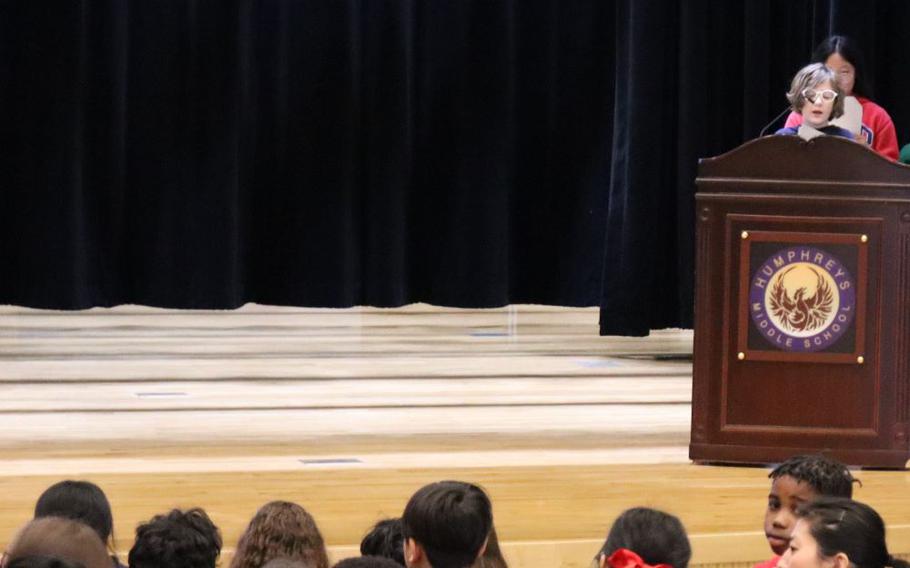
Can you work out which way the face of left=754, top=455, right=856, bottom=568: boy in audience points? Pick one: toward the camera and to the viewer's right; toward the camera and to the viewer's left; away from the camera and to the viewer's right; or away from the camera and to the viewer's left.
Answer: toward the camera and to the viewer's left

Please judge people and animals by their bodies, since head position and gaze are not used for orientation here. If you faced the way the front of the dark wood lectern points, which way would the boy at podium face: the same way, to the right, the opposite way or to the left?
the same way

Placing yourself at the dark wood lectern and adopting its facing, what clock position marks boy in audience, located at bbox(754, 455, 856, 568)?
The boy in audience is roughly at 12 o'clock from the dark wood lectern.

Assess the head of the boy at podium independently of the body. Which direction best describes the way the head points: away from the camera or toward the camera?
toward the camera

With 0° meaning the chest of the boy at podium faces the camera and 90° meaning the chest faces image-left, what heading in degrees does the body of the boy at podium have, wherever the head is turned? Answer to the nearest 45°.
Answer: approximately 0°

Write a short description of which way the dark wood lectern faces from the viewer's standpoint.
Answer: facing the viewer

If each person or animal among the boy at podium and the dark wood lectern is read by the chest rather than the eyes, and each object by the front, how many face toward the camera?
2
